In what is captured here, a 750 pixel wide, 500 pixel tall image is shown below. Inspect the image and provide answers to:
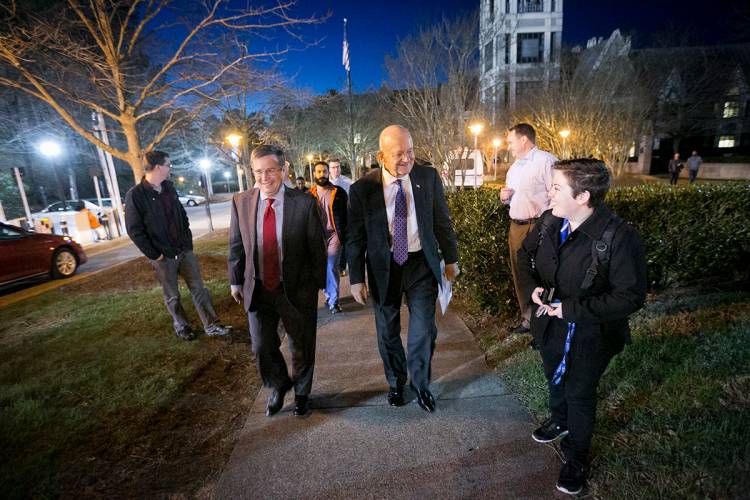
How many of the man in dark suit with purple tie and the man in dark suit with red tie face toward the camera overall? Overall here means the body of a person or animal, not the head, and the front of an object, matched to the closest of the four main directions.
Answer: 2

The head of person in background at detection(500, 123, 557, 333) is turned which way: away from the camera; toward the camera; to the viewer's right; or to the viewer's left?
to the viewer's left

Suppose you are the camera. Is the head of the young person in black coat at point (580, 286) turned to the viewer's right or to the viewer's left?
to the viewer's left

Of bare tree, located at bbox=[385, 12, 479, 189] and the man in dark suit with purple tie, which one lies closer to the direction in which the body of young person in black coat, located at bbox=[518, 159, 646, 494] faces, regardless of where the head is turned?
the man in dark suit with purple tie

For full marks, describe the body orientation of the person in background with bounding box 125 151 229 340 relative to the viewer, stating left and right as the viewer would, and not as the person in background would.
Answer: facing the viewer and to the right of the viewer

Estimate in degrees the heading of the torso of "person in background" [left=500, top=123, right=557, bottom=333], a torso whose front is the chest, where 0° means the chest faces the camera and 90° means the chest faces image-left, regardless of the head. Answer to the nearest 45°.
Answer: approximately 45°

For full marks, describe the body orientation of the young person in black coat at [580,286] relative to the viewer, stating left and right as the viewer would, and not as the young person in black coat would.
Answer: facing the viewer and to the left of the viewer

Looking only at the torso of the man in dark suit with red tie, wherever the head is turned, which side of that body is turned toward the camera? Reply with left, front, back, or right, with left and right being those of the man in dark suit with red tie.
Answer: front

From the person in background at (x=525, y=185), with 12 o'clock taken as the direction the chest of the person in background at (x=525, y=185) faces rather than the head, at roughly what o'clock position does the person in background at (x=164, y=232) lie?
the person in background at (x=164, y=232) is roughly at 1 o'clock from the person in background at (x=525, y=185).

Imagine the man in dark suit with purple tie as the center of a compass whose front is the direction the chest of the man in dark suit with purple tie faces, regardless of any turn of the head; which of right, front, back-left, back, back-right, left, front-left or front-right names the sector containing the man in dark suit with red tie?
right
